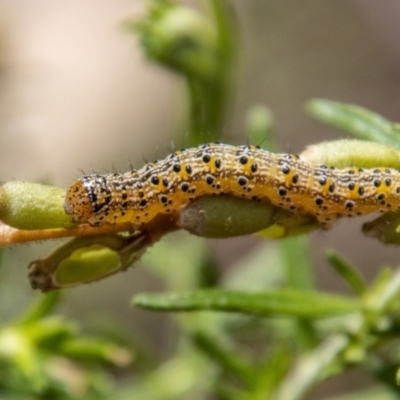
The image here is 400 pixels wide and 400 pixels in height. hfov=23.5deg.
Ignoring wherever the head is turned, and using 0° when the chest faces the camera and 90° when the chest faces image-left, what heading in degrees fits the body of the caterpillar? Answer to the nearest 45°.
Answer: approximately 90°

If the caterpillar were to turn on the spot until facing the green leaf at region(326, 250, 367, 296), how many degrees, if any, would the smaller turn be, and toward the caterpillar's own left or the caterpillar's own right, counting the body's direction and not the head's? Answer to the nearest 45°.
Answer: approximately 135° to the caterpillar's own right
